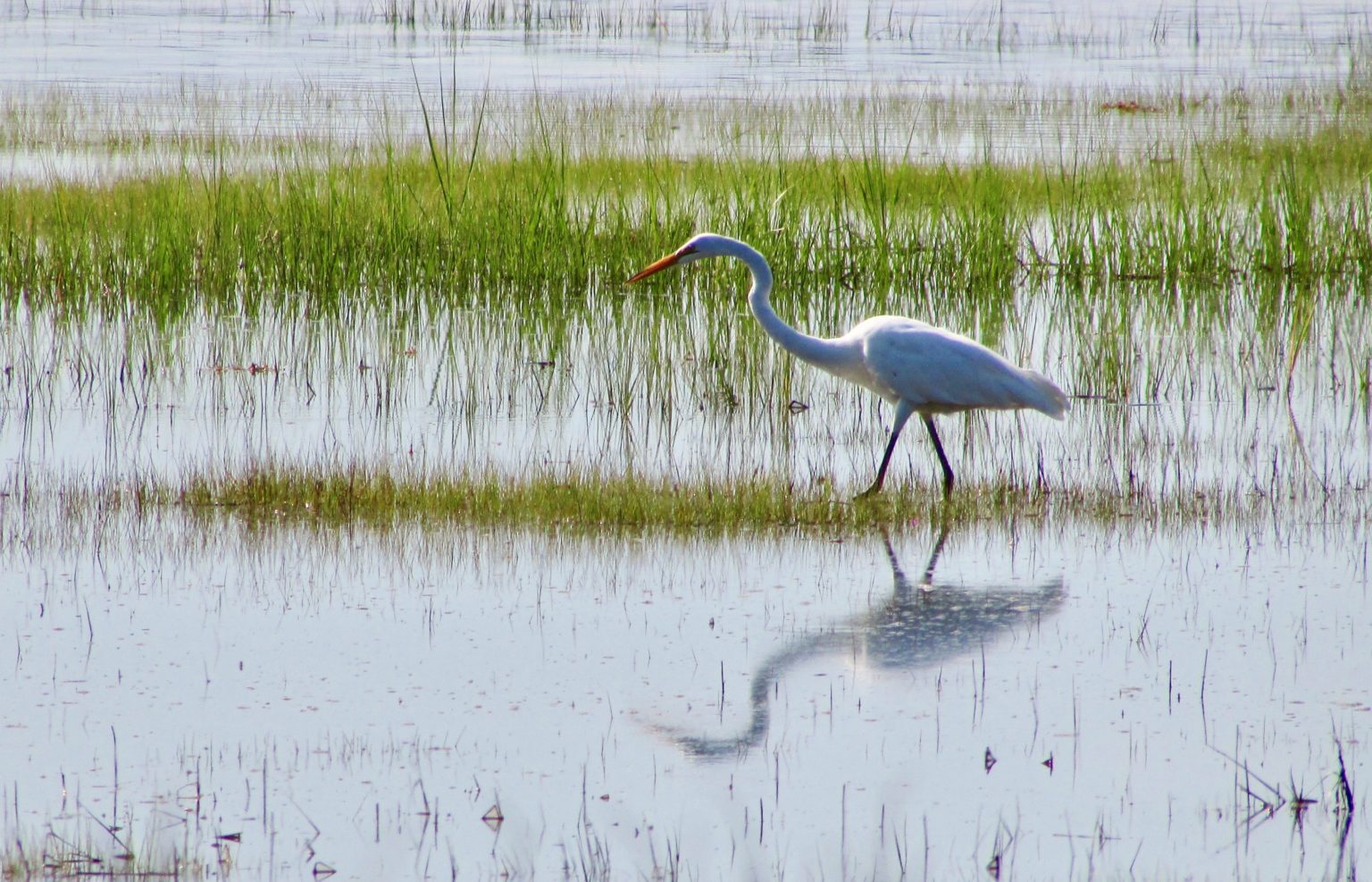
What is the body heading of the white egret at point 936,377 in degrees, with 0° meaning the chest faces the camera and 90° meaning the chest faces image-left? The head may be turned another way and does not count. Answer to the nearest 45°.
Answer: approximately 90°
